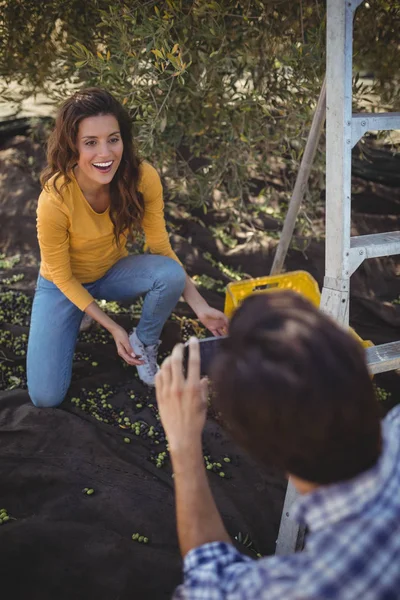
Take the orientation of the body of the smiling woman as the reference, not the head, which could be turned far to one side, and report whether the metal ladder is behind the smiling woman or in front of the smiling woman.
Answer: in front

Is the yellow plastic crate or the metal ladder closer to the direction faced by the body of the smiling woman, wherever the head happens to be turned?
the metal ladder

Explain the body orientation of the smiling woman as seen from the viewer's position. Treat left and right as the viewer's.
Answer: facing the viewer and to the right of the viewer

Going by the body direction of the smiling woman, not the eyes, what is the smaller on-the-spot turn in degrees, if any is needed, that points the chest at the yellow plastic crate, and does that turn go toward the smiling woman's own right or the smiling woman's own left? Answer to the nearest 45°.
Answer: approximately 45° to the smiling woman's own left

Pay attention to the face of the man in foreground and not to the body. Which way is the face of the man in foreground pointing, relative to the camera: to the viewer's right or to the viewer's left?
to the viewer's left

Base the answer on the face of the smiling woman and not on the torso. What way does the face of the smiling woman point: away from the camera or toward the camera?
toward the camera
